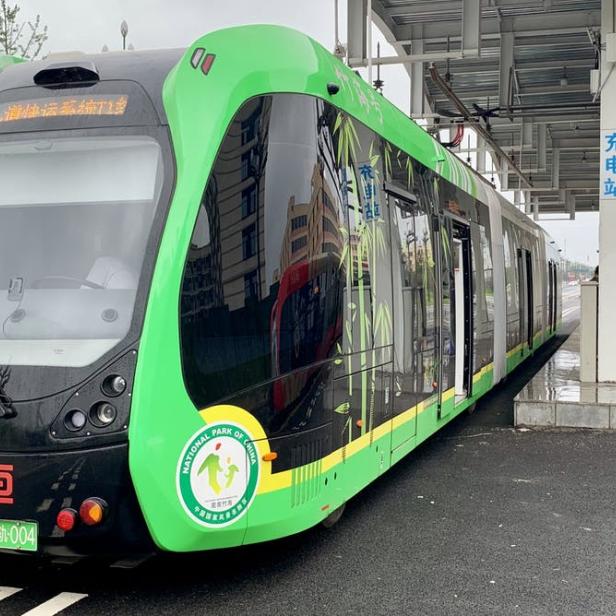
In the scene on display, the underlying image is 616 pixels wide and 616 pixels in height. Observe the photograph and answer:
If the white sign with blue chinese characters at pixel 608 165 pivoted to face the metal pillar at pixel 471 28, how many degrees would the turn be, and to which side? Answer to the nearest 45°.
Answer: approximately 135° to its right

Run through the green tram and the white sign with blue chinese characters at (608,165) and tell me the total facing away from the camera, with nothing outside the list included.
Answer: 0

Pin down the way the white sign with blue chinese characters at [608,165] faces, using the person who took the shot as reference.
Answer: facing the viewer

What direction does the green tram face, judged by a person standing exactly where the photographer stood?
facing the viewer and to the left of the viewer

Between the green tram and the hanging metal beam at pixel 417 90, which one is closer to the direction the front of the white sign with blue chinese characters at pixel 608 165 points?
the green tram

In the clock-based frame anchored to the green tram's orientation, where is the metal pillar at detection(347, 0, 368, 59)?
The metal pillar is roughly at 5 o'clock from the green tram.

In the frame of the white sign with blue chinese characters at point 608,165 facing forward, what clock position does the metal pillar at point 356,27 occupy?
The metal pillar is roughly at 4 o'clock from the white sign with blue chinese characters.
